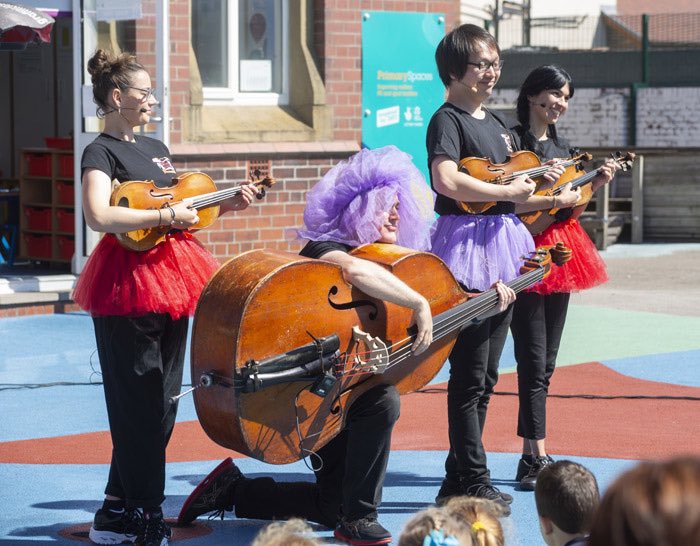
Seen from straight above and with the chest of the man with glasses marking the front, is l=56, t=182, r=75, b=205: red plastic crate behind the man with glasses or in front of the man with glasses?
behind

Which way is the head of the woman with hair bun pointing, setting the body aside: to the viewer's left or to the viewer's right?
to the viewer's right

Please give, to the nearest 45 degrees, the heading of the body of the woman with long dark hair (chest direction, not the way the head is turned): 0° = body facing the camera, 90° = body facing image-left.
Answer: approximately 315°

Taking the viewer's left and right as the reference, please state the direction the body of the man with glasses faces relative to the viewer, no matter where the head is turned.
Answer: facing the viewer and to the right of the viewer

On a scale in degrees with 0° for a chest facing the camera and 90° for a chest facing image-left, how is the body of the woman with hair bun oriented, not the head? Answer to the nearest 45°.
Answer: approximately 315°
